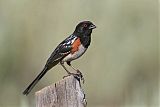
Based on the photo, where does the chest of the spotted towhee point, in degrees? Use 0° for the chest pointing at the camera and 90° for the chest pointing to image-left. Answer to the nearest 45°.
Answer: approximately 270°
